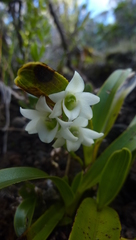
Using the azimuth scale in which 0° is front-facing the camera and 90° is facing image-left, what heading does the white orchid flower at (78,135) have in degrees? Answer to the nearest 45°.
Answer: approximately 0°
